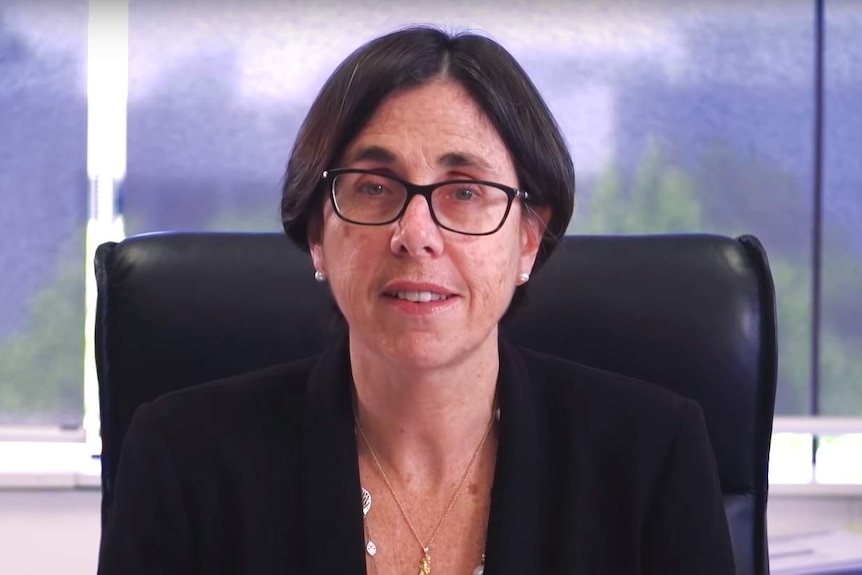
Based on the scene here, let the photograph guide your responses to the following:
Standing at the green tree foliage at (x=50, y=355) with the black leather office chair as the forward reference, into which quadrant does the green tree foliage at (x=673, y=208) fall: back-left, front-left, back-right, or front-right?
front-left

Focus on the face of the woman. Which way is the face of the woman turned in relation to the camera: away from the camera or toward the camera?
toward the camera

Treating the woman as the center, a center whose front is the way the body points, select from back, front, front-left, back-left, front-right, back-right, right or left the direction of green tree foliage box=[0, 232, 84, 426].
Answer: back-right

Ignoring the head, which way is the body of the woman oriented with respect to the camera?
toward the camera

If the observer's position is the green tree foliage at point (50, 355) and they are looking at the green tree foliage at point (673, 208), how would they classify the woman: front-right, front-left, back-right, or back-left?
front-right

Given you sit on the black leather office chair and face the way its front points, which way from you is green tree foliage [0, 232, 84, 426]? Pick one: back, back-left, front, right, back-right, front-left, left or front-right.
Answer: back-right

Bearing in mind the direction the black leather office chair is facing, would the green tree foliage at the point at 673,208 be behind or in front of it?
behind

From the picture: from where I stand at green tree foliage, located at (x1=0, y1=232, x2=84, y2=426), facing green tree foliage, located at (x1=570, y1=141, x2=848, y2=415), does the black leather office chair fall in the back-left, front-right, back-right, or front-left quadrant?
front-right

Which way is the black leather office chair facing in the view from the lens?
facing the viewer
